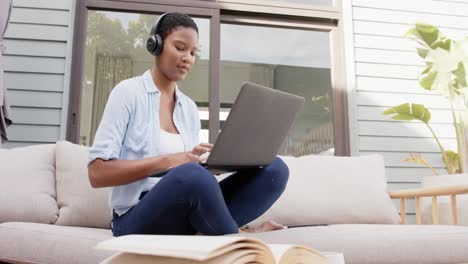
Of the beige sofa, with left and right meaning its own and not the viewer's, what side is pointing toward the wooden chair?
left

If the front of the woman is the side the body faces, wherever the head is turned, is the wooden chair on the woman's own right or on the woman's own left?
on the woman's own left

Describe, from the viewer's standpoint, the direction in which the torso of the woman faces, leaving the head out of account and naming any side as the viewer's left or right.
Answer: facing the viewer and to the right of the viewer

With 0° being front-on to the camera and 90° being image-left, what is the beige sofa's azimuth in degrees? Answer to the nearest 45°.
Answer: approximately 0°

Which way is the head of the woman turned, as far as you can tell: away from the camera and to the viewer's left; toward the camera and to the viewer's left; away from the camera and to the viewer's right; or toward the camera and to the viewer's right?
toward the camera and to the viewer's right

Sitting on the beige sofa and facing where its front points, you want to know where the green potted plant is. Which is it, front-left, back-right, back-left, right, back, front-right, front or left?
back-left

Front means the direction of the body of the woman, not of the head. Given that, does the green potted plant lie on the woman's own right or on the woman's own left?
on the woman's own left
